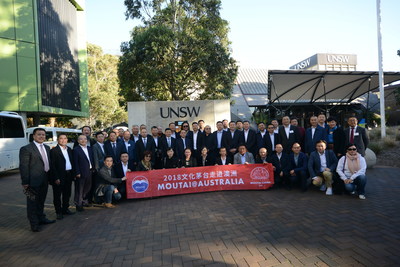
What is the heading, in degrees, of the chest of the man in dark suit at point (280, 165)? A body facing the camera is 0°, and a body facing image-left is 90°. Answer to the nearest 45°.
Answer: approximately 0°

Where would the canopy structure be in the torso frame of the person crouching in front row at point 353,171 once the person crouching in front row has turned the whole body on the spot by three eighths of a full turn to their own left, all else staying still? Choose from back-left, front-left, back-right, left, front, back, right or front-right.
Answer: front-left

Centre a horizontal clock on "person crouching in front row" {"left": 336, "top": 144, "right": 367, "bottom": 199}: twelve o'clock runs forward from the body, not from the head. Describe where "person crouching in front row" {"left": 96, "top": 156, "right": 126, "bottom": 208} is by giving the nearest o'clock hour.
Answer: "person crouching in front row" {"left": 96, "top": 156, "right": 126, "bottom": 208} is roughly at 2 o'clock from "person crouching in front row" {"left": 336, "top": 144, "right": 367, "bottom": 199}.

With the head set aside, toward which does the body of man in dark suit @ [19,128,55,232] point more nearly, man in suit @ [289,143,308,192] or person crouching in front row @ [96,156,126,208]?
the man in suit

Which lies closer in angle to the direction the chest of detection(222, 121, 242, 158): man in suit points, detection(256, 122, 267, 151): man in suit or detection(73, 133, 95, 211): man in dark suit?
the man in dark suit

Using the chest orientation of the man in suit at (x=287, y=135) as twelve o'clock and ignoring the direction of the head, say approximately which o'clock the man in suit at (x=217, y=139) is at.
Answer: the man in suit at (x=217, y=139) is roughly at 3 o'clock from the man in suit at (x=287, y=135).

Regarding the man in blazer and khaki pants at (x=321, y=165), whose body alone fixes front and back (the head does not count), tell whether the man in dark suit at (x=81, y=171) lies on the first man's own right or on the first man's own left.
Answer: on the first man's own right

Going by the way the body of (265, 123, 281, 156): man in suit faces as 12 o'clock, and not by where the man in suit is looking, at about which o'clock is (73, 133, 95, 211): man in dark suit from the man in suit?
The man in dark suit is roughly at 2 o'clock from the man in suit.
